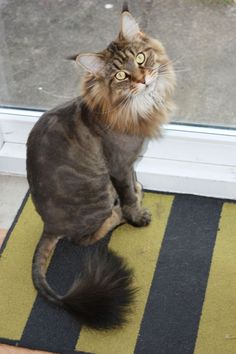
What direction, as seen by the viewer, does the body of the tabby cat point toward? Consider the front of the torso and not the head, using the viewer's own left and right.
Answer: facing to the right of the viewer
